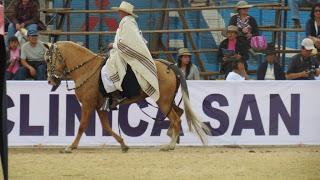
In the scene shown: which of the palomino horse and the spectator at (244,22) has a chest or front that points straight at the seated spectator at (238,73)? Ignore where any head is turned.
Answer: the spectator

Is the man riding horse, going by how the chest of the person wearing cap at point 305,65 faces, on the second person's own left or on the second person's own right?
on the second person's own right

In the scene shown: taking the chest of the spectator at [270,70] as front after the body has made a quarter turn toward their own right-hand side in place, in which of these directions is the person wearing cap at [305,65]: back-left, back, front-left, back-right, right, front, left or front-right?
back

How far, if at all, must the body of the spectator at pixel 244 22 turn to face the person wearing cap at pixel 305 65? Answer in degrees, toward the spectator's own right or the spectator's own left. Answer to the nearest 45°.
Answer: approximately 45° to the spectator's own left

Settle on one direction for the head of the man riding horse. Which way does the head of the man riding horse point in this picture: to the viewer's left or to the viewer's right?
to the viewer's left

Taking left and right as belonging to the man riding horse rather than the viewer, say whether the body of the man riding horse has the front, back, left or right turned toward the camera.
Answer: left

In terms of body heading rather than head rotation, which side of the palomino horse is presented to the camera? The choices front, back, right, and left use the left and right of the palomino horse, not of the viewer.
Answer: left

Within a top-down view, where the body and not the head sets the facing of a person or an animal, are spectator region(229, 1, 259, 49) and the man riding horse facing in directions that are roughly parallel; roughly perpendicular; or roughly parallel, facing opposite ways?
roughly perpendicular

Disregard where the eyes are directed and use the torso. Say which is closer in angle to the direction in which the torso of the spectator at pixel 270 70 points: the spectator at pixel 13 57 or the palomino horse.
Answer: the palomino horse

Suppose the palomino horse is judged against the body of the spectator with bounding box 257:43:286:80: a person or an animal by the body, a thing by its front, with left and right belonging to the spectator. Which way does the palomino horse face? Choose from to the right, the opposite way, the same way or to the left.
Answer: to the right

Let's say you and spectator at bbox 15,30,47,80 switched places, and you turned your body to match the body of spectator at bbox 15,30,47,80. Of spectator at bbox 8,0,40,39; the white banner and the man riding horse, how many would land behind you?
1

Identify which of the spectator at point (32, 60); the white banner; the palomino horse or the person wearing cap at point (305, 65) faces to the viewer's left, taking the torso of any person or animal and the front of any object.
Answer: the palomino horse

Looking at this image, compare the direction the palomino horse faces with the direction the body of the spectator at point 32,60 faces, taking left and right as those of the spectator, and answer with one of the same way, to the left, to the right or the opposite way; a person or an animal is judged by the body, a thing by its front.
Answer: to the right

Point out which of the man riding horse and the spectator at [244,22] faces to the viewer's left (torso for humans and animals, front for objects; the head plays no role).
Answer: the man riding horse

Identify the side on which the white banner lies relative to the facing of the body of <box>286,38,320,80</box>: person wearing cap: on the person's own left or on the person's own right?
on the person's own right
